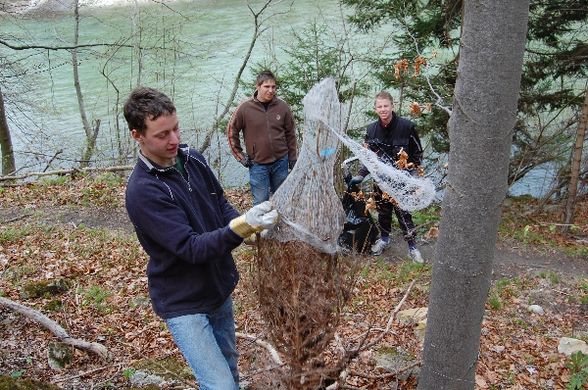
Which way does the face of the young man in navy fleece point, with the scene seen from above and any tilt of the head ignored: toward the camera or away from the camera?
toward the camera

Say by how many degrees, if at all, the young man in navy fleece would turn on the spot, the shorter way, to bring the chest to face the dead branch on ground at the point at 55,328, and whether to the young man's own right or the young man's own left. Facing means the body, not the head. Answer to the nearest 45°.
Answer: approximately 180°

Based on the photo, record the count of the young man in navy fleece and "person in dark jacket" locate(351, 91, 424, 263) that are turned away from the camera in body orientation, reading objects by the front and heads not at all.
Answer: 0

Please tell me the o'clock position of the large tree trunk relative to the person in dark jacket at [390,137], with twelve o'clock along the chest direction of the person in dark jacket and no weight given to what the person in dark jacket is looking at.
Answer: The large tree trunk is roughly at 12 o'clock from the person in dark jacket.

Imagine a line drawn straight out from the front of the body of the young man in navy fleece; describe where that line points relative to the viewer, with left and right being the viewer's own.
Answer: facing the viewer and to the right of the viewer

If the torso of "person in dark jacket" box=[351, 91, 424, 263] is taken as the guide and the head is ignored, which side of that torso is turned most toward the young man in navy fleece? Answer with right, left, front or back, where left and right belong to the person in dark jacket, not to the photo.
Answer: front

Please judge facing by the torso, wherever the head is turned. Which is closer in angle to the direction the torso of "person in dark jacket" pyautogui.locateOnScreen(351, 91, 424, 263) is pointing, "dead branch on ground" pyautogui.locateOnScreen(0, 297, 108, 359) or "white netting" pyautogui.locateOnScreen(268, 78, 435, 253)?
the white netting

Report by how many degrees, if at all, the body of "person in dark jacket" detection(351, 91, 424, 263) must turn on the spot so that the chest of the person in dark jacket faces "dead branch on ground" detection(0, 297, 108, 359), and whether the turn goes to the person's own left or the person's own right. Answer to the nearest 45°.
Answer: approximately 45° to the person's own right

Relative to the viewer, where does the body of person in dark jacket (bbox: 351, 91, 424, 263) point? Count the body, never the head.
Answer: toward the camera

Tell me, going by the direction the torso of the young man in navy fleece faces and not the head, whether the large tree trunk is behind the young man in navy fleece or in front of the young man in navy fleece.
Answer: in front

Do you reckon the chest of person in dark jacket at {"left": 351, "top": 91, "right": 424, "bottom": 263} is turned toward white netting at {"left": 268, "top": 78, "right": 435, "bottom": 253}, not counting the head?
yes
